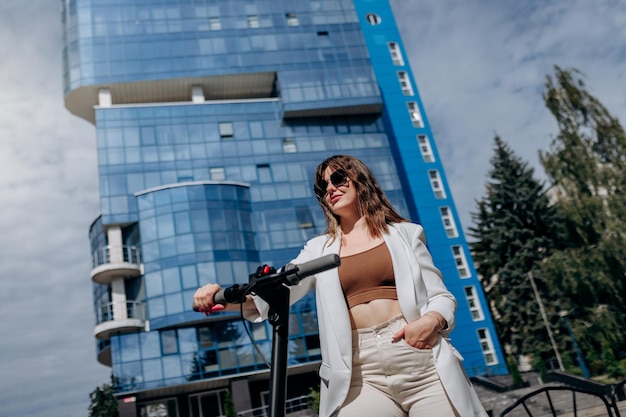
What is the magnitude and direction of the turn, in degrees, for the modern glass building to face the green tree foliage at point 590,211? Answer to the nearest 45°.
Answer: approximately 45° to its left

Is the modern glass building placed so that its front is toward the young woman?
yes

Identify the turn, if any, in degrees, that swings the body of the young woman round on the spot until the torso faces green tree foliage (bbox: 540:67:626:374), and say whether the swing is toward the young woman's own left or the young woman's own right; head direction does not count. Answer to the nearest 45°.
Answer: approximately 135° to the young woman's own left

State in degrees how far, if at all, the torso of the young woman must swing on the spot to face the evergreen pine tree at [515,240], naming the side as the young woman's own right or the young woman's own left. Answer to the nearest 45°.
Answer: approximately 180°

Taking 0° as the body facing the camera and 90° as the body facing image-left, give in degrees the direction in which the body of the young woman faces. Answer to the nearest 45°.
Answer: approximately 0°

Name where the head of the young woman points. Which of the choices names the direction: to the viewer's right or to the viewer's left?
to the viewer's left

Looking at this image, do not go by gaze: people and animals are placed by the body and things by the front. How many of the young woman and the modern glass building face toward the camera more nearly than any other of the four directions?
2
